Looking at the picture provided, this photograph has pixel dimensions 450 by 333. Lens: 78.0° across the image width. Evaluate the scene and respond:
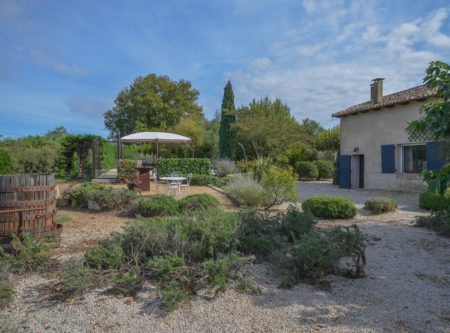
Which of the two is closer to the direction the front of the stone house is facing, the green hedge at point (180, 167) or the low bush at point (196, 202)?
the low bush

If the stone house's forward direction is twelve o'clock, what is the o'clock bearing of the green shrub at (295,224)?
The green shrub is roughly at 12 o'clock from the stone house.

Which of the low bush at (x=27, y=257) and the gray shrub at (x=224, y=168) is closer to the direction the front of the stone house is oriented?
the low bush

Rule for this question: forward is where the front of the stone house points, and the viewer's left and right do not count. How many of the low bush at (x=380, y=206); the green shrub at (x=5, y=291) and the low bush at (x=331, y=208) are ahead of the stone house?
3

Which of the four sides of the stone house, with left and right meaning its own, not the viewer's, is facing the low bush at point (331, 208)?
front

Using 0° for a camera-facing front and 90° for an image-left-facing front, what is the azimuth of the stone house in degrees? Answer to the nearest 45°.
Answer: approximately 0°

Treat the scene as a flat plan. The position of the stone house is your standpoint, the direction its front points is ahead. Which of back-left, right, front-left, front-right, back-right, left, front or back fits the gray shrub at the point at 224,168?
right

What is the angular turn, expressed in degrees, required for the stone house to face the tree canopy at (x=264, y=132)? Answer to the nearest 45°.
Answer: approximately 135° to its right

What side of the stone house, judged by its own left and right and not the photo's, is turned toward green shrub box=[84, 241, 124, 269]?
front

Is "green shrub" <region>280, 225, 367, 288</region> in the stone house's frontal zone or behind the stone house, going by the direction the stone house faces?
frontal zone

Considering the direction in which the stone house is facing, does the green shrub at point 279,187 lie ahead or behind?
ahead

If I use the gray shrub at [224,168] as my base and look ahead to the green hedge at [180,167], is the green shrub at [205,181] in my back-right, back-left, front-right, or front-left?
front-left

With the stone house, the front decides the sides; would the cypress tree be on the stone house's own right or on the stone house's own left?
on the stone house's own right
